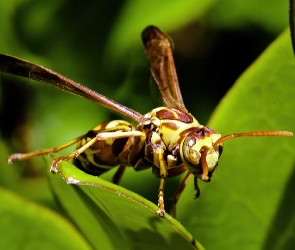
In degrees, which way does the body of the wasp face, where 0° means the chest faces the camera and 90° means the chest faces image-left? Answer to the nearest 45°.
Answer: approximately 315°

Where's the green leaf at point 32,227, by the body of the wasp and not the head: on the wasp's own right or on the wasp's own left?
on the wasp's own right
